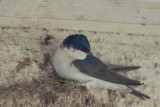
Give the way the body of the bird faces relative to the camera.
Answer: to the viewer's left
